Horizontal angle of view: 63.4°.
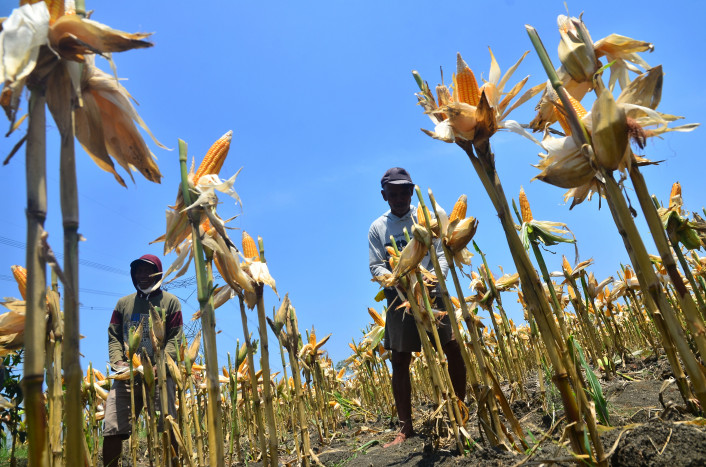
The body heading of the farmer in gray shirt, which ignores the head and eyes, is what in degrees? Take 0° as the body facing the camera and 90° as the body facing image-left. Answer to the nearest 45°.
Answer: approximately 0°
